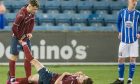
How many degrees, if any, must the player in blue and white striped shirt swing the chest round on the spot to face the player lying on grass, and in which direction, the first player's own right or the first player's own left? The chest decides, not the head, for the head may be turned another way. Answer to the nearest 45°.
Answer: approximately 45° to the first player's own right

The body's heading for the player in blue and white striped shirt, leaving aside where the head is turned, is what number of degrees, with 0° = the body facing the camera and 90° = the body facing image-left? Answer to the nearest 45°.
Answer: approximately 0°
